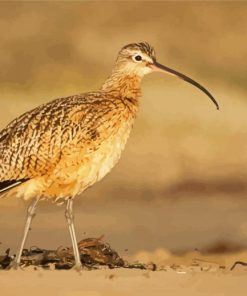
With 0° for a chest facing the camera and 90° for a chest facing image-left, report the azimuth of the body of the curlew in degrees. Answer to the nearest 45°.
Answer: approximately 270°
